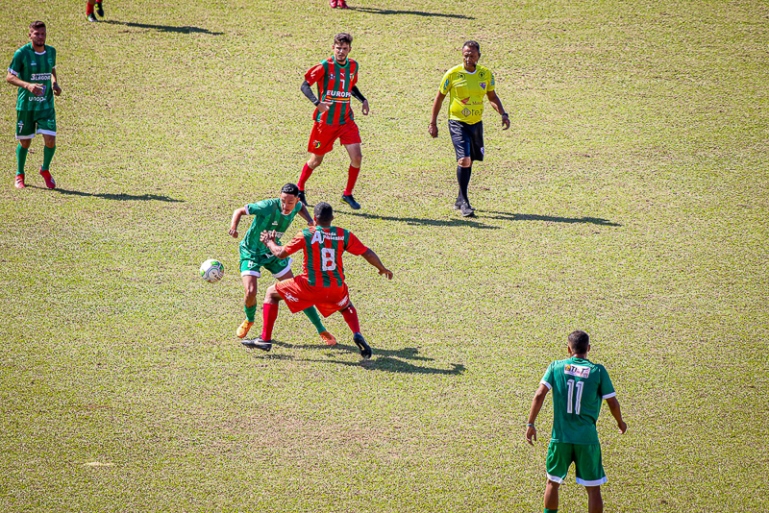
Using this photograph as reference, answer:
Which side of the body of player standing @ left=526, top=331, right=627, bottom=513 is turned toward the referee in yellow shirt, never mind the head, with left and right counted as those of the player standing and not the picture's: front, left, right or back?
front

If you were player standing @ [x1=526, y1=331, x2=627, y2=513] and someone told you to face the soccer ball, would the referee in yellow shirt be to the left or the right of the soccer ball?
right

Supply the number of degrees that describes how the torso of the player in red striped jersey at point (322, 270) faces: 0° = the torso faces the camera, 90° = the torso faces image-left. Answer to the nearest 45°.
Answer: approximately 180°

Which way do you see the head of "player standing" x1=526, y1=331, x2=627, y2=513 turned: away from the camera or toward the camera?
away from the camera

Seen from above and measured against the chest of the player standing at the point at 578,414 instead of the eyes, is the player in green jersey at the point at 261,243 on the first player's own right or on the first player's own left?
on the first player's own left

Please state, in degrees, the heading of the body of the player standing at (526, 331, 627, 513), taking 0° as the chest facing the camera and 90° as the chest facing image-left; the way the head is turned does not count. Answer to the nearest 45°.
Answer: approximately 180°

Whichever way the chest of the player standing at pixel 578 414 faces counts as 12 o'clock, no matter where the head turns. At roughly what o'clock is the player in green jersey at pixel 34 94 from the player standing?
The player in green jersey is roughly at 10 o'clock from the player standing.

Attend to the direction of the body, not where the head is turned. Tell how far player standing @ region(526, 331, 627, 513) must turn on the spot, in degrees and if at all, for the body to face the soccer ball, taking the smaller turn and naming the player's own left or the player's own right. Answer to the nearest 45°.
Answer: approximately 45° to the player's own left

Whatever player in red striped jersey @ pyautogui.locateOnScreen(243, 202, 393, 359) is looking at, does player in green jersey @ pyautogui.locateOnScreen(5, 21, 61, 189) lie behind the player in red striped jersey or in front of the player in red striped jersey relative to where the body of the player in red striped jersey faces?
in front

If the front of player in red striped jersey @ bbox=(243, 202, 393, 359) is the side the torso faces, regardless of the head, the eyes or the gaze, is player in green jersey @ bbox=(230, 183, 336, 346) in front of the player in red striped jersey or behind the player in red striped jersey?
in front
